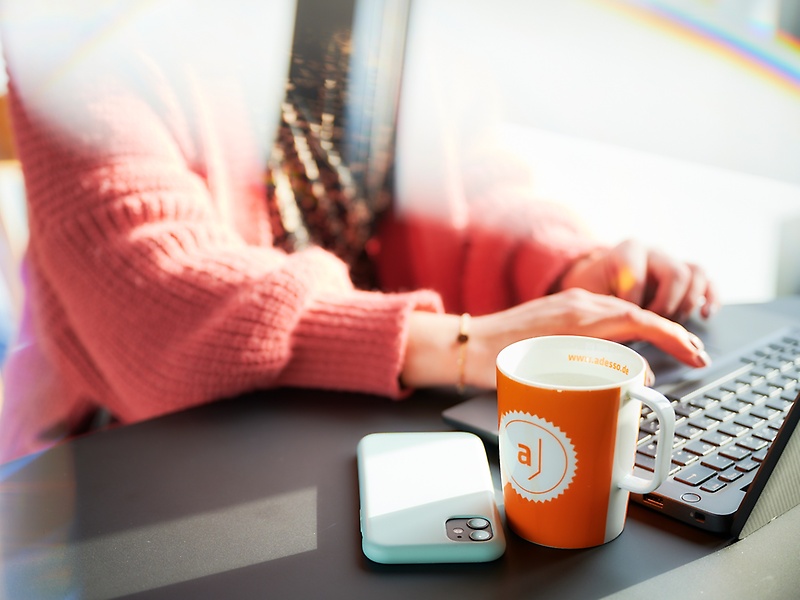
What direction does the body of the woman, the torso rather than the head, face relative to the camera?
to the viewer's right
